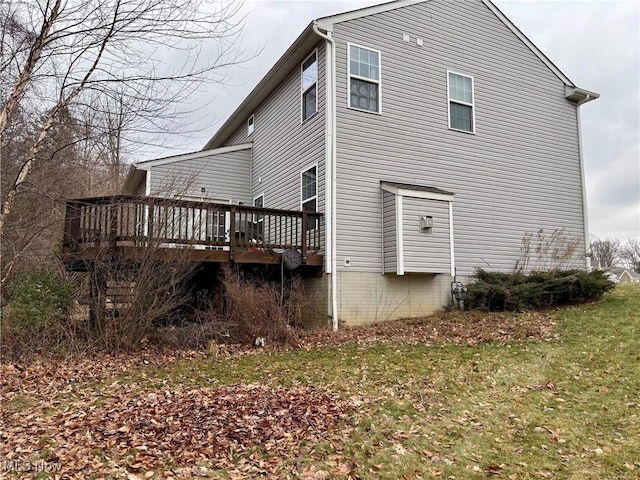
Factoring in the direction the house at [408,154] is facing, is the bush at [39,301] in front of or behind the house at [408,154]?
behind

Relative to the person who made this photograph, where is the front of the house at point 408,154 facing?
facing away from the viewer and to the right of the viewer

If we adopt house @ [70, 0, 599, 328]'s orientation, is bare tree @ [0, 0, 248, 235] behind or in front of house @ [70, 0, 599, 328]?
behind
